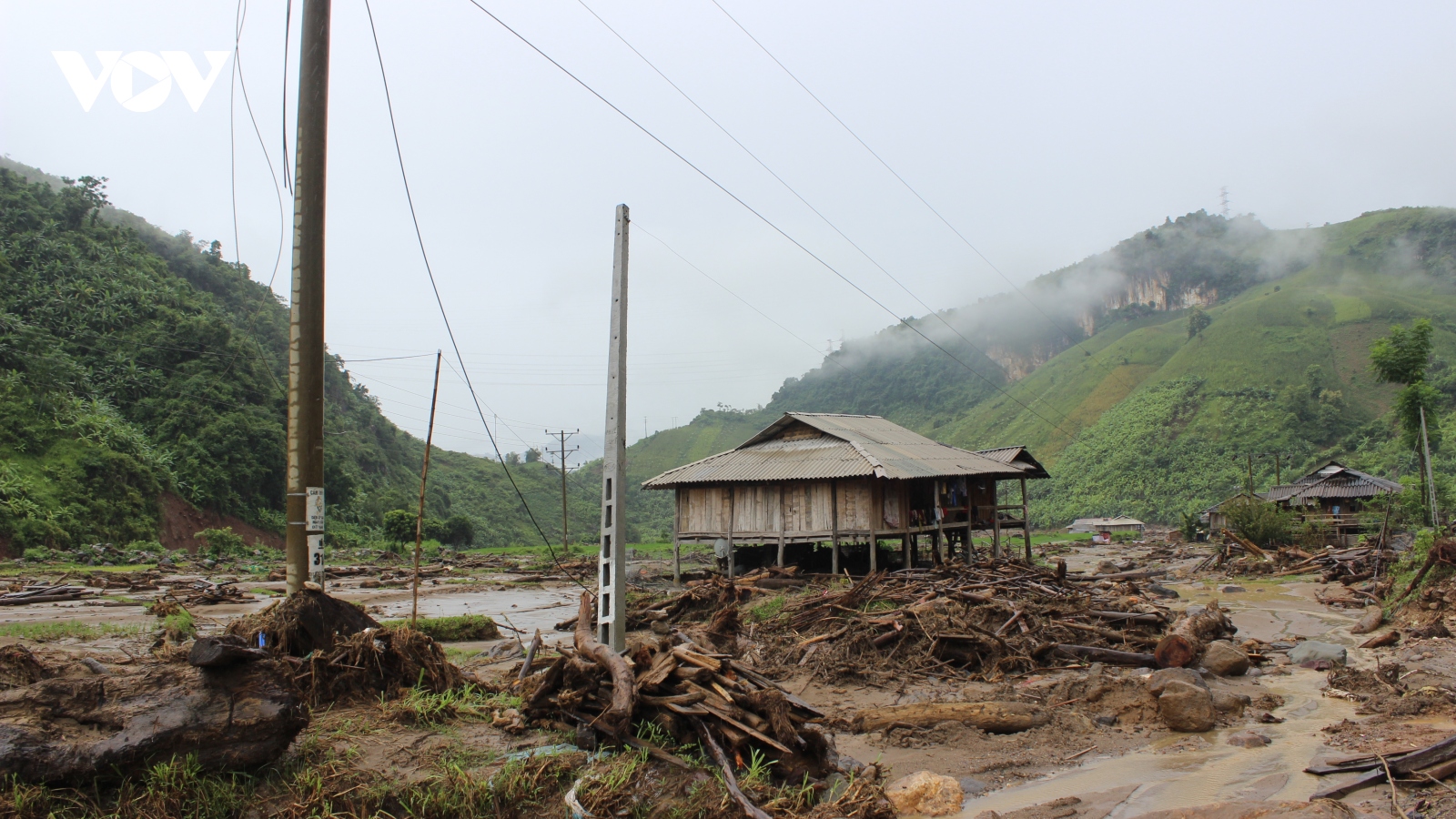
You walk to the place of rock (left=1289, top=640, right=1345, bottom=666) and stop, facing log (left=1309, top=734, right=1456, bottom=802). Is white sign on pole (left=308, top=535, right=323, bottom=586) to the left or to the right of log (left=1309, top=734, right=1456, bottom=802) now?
right

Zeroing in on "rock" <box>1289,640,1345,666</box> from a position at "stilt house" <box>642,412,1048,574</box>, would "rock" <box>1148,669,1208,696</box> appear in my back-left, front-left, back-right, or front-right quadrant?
front-right

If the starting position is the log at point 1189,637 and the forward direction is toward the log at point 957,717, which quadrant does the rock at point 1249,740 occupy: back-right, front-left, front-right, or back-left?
front-left

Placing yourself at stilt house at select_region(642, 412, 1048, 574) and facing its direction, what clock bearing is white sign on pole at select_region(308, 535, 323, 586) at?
The white sign on pole is roughly at 2 o'clock from the stilt house.

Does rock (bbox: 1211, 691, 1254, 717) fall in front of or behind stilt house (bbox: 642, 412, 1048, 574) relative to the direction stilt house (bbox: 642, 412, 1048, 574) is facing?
in front

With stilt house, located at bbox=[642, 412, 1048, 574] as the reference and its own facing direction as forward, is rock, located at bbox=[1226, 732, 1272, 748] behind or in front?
in front

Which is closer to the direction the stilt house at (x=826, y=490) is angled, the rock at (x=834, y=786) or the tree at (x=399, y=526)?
the rock

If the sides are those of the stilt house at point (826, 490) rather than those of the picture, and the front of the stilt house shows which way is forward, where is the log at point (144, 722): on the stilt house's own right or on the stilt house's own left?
on the stilt house's own right

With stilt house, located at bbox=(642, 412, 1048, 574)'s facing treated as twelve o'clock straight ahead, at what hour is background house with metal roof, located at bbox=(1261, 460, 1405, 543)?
The background house with metal roof is roughly at 9 o'clock from the stilt house.

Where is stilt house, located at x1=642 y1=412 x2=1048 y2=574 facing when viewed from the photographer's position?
facing the viewer and to the right of the viewer

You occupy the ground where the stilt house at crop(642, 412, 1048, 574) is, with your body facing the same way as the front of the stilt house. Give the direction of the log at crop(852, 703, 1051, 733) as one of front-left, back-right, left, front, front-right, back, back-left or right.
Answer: front-right

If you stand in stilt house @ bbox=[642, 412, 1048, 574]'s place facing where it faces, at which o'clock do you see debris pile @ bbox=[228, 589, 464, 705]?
The debris pile is roughly at 2 o'clock from the stilt house.

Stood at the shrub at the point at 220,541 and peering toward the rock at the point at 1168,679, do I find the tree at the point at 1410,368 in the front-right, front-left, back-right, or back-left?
front-left

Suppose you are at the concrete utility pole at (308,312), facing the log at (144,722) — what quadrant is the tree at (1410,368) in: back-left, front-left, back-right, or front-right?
back-left
